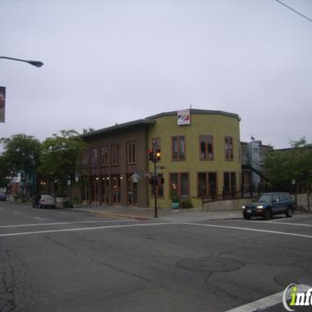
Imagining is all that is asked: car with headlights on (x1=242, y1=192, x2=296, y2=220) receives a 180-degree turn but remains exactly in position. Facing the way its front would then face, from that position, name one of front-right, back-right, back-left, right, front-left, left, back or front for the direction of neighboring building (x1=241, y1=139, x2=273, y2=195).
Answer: front-left

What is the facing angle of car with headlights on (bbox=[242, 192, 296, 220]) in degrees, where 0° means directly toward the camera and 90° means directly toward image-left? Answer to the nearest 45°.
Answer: approximately 45°

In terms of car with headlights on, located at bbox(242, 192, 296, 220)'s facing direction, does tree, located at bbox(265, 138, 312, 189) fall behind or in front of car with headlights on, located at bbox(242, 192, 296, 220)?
behind

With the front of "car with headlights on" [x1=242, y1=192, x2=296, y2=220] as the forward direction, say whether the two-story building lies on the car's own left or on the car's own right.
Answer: on the car's own right

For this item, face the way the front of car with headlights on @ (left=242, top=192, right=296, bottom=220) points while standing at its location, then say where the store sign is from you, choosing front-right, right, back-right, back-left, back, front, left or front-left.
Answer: right
